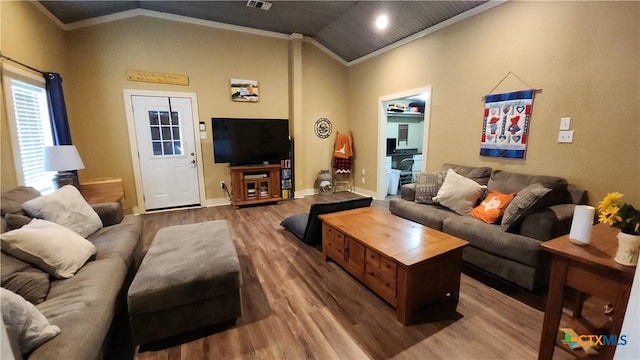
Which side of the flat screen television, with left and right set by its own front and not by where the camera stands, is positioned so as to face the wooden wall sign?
right

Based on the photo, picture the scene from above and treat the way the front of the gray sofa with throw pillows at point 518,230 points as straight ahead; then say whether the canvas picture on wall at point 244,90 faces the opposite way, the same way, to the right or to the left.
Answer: to the left

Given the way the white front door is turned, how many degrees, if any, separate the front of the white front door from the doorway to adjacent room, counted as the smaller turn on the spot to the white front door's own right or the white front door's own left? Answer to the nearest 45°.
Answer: approximately 90° to the white front door's own left

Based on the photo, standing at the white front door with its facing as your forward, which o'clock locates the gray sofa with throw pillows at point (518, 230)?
The gray sofa with throw pillows is roughly at 11 o'clock from the white front door.

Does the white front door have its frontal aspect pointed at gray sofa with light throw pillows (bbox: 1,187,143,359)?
yes

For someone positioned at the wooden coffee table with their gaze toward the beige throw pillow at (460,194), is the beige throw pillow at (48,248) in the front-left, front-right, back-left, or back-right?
back-left

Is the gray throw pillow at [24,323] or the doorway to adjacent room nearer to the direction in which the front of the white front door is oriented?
the gray throw pillow

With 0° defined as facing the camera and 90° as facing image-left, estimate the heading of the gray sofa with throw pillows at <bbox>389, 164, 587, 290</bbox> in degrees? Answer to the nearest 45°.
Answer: approximately 45°

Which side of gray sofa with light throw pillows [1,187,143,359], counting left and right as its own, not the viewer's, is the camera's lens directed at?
right
